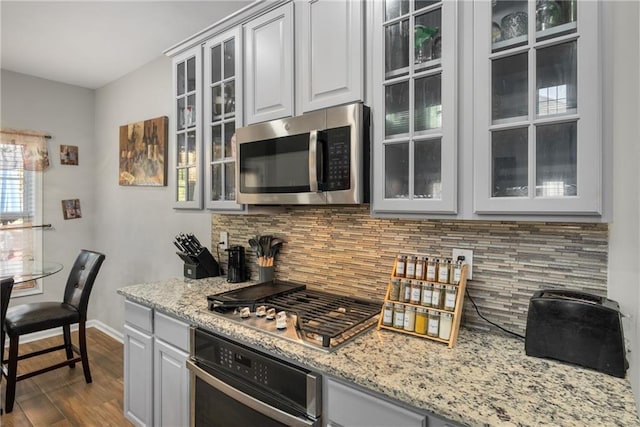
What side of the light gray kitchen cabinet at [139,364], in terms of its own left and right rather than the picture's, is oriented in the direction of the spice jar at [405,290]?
left

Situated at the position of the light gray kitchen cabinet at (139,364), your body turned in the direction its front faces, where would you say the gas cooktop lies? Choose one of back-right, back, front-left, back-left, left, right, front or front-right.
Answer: left

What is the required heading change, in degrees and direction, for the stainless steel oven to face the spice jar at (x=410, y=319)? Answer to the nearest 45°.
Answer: approximately 135° to its left

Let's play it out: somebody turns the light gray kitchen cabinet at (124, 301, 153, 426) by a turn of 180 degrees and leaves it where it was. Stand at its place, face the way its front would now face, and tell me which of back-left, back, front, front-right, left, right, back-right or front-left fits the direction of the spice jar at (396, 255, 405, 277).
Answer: right

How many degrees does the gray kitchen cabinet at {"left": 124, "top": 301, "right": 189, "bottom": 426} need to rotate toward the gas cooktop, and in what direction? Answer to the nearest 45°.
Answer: approximately 90° to its left

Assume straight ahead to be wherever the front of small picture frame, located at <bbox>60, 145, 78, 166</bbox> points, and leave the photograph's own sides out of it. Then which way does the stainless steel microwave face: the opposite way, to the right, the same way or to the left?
to the right

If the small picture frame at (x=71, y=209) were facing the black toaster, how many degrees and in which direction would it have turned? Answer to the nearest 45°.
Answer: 0° — it already faces it

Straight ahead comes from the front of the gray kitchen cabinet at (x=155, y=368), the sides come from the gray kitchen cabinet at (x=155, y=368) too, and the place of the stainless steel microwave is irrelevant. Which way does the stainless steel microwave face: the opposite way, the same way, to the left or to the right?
the same way

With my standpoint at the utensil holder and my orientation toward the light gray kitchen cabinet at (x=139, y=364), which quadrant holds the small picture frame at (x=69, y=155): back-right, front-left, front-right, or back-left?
front-right

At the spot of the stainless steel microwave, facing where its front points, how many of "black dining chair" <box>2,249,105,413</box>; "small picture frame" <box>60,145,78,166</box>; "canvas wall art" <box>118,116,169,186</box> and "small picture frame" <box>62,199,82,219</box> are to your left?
0

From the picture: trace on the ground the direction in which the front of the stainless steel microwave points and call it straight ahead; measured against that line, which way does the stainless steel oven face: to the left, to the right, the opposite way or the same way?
the same way

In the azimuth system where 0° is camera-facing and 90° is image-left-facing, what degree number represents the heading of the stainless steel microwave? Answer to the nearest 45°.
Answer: approximately 45°

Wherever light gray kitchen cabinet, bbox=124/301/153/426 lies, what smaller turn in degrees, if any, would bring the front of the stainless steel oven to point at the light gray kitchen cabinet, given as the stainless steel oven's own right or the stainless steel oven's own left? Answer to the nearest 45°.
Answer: approximately 90° to the stainless steel oven's own right

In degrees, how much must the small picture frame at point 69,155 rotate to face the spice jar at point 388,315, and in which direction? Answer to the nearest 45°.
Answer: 0° — it already faces it
